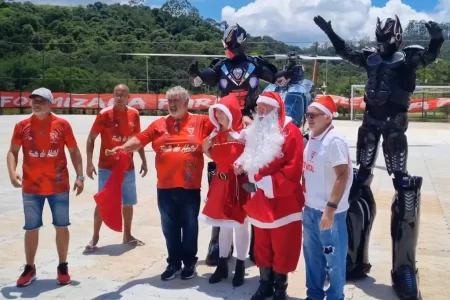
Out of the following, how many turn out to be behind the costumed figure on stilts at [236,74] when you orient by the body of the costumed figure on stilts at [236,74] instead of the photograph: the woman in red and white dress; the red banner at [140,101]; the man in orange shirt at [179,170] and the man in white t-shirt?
1

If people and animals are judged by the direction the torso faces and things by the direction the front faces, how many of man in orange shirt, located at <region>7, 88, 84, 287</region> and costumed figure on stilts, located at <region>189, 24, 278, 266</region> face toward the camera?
2

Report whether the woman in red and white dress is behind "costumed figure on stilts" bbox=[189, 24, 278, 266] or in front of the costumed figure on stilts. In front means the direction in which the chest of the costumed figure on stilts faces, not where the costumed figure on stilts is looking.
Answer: in front

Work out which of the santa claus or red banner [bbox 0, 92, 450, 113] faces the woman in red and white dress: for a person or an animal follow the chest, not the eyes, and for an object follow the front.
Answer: the red banner

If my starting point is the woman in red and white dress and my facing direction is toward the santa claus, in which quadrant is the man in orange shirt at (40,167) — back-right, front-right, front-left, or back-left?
back-right

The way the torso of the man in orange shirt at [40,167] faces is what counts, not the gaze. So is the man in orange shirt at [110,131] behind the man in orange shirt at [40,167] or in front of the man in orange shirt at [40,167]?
behind

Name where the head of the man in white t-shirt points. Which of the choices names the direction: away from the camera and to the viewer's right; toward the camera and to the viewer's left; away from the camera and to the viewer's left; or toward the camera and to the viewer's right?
toward the camera and to the viewer's left

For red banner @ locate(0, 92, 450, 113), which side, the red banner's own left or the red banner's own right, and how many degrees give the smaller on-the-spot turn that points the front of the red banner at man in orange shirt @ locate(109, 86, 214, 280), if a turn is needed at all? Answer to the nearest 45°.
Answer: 0° — it already faces them

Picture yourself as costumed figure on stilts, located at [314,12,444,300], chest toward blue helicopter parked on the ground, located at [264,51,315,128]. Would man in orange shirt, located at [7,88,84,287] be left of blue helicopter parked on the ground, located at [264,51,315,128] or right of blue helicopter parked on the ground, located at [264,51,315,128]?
left

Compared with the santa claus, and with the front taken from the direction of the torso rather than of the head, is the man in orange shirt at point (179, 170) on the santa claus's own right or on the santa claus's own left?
on the santa claus's own right

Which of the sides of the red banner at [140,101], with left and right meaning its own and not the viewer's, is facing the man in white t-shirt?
front

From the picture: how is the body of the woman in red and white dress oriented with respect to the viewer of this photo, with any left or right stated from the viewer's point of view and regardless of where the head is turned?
facing the viewer and to the left of the viewer

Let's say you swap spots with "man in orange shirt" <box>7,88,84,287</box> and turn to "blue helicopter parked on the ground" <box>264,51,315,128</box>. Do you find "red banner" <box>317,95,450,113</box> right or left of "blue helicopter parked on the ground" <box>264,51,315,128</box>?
right
